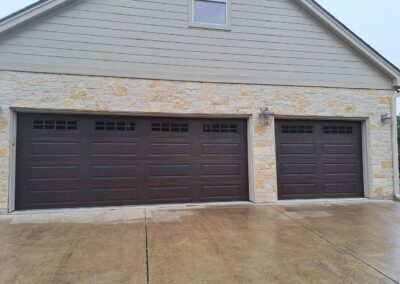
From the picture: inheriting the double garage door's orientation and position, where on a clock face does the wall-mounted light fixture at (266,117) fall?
The wall-mounted light fixture is roughly at 9 o'clock from the double garage door.

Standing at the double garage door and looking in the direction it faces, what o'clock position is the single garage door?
The single garage door is roughly at 9 o'clock from the double garage door.

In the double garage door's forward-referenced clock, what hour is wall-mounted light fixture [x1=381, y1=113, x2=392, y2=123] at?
The wall-mounted light fixture is roughly at 9 o'clock from the double garage door.

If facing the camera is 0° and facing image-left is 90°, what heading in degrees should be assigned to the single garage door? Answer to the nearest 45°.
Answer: approximately 0°

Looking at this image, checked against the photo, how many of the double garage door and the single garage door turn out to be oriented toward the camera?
2

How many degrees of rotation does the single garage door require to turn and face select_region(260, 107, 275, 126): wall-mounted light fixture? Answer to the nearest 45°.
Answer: approximately 45° to its right

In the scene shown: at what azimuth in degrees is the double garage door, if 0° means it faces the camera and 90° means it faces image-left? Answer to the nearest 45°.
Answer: approximately 0°
